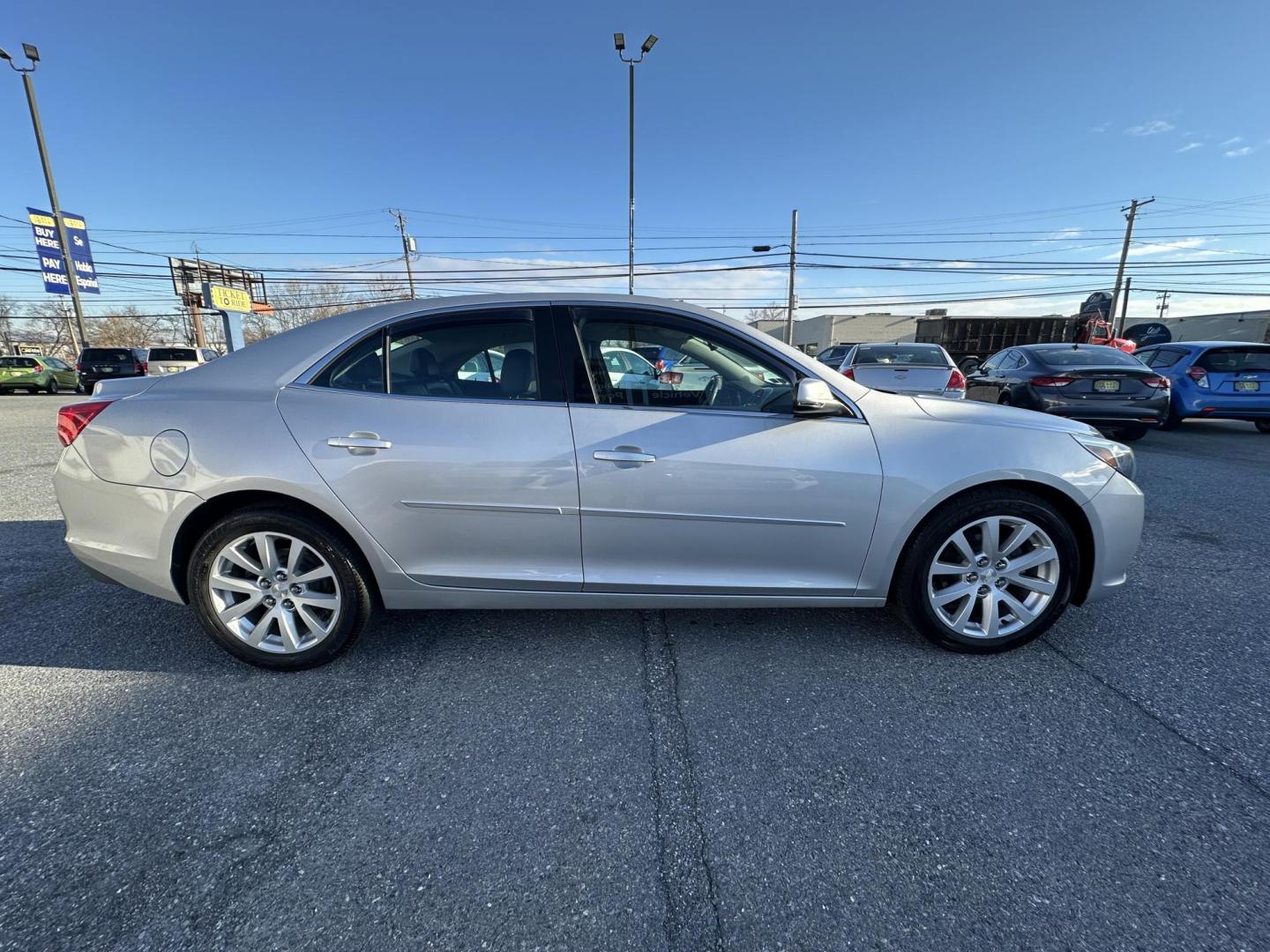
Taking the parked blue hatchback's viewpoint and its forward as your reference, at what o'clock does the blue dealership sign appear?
The blue dealership sign is roughly at 10 o'clock from the parked blue hatchback.

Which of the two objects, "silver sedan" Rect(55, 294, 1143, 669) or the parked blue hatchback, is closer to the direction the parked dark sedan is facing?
the parked blue hatchback

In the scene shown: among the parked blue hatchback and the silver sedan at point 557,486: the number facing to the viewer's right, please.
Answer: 1

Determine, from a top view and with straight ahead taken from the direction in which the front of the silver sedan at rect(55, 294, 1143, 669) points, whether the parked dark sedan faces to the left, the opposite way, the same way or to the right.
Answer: to the left

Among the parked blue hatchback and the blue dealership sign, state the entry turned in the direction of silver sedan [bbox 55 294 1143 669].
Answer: the blue dealership sign

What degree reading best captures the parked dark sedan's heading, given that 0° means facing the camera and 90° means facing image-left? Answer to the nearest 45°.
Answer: approximately 135°

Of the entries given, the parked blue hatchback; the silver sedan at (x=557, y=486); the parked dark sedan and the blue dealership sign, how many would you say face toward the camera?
1

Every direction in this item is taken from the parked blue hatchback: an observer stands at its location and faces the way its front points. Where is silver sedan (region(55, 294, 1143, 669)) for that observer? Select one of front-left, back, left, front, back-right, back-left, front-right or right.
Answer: back-left

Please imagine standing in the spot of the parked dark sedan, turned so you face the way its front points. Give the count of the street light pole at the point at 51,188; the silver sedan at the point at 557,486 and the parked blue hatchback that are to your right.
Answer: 1

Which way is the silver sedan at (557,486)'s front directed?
to the viewer's right

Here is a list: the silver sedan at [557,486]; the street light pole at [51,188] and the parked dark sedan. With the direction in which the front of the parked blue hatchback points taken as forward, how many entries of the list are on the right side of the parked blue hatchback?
0

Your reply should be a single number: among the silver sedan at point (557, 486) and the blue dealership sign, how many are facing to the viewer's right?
1

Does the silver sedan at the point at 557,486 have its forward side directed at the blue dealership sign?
no

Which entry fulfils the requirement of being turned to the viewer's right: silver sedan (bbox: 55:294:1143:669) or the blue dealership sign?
the silver sedan

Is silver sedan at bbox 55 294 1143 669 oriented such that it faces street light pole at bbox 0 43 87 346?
no

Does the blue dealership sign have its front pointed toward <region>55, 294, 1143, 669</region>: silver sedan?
yes

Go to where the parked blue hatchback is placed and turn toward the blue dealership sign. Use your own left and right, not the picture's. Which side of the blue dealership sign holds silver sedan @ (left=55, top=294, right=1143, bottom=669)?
left

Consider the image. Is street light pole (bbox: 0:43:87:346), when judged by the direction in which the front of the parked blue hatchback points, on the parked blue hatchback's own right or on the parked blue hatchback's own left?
on the parked blue hatchback's own left

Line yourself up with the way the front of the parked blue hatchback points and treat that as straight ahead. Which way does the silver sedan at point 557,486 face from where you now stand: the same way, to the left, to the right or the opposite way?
to the right

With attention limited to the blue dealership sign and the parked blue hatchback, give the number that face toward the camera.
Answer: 1

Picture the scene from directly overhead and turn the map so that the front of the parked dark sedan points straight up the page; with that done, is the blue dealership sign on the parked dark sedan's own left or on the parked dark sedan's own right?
on the parked dark sedan's own left

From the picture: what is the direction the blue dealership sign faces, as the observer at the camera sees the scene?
facing the viewer
